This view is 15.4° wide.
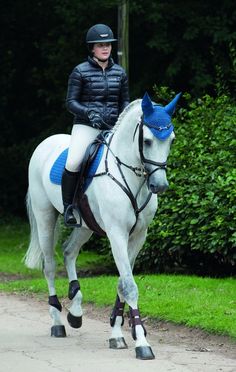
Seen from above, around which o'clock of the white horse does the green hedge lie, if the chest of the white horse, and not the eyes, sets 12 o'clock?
The green hedge is roughly at 8 o'clock from the white horse.

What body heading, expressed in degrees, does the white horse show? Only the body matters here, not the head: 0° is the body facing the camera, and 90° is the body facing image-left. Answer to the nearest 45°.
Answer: approximately 315°

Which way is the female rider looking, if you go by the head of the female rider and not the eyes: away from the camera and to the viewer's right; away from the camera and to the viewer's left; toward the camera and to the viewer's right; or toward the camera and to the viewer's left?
toward the camera and to the viewer's right

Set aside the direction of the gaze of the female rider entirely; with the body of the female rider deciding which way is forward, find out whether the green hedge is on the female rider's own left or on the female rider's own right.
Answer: on the female rider's own left
